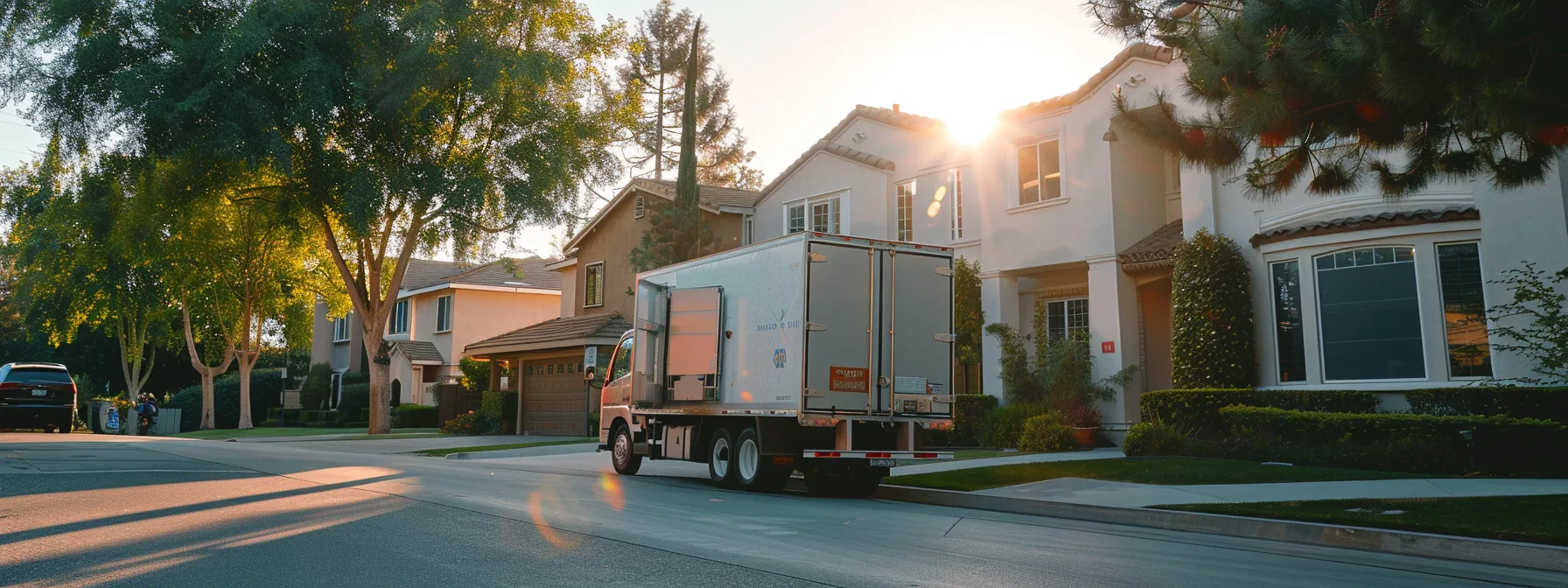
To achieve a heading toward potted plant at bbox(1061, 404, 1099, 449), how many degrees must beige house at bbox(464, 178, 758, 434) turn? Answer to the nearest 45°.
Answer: approximately 90° to its left

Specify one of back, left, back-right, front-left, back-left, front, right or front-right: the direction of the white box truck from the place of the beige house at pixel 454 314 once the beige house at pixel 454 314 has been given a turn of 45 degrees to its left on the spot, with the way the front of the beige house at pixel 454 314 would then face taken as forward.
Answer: front

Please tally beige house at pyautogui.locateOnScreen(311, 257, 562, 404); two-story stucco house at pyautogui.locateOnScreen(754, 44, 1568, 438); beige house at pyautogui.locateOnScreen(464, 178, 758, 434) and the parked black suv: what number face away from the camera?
1

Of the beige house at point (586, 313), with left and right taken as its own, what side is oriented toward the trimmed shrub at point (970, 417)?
left

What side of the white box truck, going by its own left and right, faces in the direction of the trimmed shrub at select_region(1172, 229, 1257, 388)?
right

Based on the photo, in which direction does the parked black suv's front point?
away from the camera

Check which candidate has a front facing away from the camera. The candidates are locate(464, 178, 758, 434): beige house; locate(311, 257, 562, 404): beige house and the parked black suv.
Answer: the parked black suv

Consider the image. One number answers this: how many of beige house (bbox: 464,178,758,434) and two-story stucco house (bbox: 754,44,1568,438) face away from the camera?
0

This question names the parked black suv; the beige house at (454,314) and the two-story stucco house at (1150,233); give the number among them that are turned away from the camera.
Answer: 1

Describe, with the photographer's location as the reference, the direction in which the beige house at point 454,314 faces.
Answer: facing the viewer and to the left of the viewer

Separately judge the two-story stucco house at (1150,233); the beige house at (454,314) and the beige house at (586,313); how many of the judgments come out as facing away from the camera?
0

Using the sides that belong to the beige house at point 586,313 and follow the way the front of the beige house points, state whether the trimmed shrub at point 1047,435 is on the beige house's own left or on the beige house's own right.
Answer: on the beige house's own left

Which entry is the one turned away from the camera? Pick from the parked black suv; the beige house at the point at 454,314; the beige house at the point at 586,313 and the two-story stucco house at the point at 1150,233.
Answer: the parked black suv
